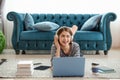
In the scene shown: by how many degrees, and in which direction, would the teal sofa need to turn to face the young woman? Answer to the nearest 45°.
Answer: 0° — it already faces them

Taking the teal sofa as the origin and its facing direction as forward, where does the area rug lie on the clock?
The area rug is roughly at 12 o'clock from the teal sofa.

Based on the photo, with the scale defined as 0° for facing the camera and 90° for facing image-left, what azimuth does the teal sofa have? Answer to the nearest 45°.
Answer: approximately 0°
